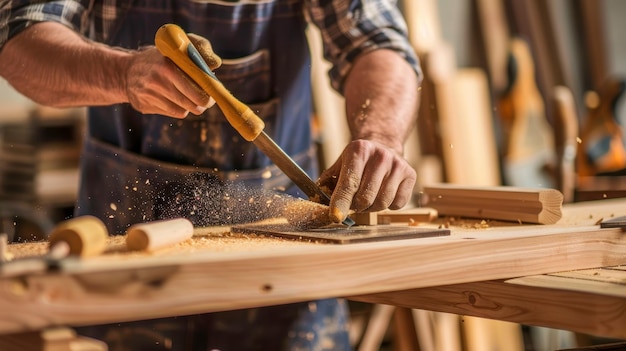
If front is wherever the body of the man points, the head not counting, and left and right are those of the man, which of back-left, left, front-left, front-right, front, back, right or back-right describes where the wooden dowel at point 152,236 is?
front

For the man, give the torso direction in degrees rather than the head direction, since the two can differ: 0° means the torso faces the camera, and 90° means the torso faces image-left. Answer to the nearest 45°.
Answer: approximately 0°

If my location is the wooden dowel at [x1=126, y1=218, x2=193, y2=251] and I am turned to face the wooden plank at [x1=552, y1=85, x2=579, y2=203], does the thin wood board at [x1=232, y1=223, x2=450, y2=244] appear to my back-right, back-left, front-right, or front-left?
front-right

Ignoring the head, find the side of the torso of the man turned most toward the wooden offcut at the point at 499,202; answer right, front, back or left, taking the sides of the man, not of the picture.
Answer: left

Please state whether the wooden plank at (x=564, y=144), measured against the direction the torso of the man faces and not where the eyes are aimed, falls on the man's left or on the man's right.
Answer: on the man's left

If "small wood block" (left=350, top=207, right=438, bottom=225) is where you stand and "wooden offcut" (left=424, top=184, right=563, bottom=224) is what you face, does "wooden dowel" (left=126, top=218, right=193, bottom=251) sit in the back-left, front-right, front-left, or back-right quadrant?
back-right

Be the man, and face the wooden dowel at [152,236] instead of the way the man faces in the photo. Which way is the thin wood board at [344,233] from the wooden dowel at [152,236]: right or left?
left
